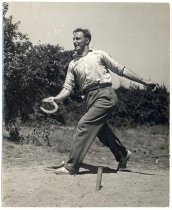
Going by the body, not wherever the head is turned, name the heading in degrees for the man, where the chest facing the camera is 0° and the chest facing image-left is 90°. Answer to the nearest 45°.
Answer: approximately 45°
